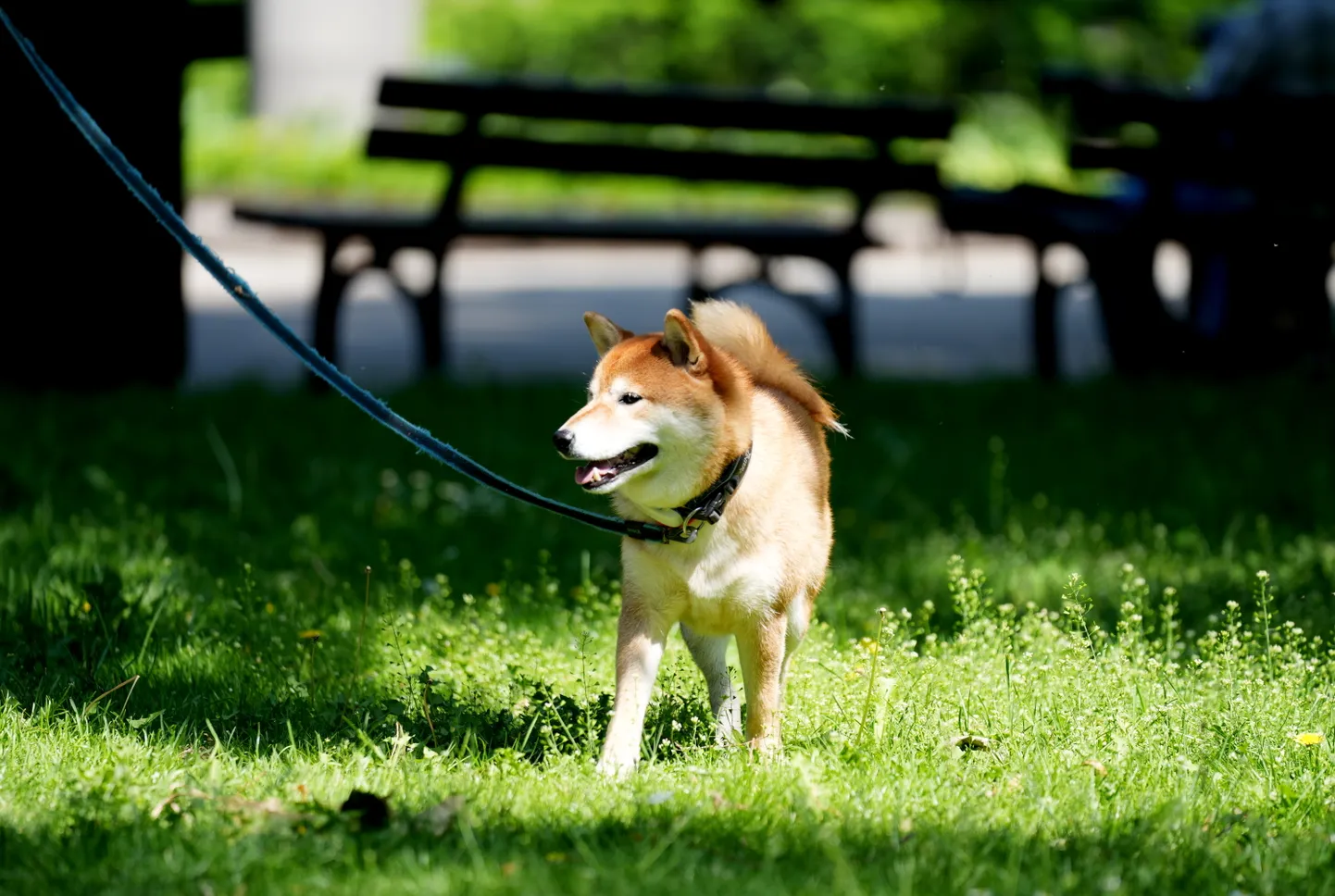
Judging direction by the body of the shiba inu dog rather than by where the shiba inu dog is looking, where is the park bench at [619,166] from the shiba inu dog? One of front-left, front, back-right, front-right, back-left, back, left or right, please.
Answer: back-right

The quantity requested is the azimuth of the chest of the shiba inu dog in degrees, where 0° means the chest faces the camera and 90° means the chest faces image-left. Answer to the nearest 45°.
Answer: approximately 45°

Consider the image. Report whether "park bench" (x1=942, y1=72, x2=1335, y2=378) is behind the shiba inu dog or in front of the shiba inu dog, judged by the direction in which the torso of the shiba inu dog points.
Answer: behind

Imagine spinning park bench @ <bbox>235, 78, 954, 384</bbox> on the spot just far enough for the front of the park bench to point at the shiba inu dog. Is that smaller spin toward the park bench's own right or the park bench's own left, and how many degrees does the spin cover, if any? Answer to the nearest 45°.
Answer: approximately 135° to the park bench's own left

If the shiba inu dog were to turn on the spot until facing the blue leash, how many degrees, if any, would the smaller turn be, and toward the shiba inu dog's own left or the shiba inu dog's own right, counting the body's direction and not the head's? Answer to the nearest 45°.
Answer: approximately 45° to the shiba inu dog's own right

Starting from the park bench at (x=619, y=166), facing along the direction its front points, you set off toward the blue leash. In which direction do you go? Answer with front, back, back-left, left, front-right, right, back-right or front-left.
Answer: back-left
